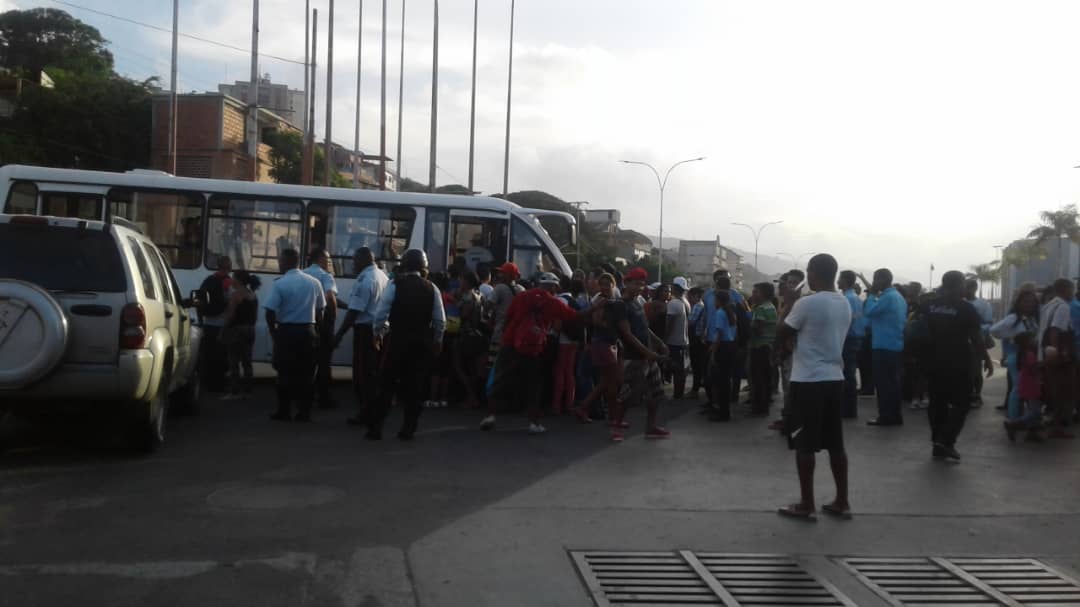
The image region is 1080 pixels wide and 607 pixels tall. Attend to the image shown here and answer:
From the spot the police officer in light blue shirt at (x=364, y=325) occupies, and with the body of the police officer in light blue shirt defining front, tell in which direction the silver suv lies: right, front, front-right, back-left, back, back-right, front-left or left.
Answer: left

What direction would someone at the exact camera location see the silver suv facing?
facing away from the viewer

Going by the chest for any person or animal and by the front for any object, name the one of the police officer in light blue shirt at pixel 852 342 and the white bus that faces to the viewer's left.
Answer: the police officer in light blue shirt

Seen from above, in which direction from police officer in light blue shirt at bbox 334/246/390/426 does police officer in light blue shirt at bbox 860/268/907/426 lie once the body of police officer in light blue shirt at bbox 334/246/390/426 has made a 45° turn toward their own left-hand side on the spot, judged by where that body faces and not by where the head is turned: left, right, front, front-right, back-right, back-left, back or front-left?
back

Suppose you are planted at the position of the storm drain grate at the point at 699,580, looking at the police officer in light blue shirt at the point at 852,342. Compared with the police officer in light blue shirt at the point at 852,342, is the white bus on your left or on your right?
left

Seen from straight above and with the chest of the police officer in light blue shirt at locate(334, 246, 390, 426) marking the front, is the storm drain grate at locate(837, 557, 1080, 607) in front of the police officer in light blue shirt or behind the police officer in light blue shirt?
behind

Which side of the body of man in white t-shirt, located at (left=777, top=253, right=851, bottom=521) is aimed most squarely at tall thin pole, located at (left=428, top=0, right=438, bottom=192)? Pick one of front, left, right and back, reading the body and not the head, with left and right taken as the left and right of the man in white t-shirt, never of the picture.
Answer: front

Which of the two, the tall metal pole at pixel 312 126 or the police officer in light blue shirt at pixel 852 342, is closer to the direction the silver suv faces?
the tall metal pole

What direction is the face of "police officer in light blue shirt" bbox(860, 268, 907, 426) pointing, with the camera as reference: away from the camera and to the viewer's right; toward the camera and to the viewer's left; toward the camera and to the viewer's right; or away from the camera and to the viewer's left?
away from the camera and to the viewer's left

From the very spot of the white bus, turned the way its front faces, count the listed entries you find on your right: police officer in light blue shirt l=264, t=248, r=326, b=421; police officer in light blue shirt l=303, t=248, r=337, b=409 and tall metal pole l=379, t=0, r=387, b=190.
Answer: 2

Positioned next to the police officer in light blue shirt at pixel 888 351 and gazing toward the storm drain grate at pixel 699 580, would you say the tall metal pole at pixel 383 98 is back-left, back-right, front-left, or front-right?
back-right

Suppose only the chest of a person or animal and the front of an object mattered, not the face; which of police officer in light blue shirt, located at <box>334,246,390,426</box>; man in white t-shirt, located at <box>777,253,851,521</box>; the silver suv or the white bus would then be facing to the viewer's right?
the white bus

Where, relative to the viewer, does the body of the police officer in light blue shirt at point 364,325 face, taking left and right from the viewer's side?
facing away from the viewer and to the left of the viewer

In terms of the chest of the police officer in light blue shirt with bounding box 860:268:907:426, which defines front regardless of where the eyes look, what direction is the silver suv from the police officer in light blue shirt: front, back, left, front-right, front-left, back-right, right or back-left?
front-left

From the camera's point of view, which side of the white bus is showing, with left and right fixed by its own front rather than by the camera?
right

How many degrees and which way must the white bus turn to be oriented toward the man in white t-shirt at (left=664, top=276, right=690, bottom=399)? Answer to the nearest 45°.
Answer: approximately 45° to its right

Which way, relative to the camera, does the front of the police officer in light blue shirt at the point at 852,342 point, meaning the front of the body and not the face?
to the viewer's left
